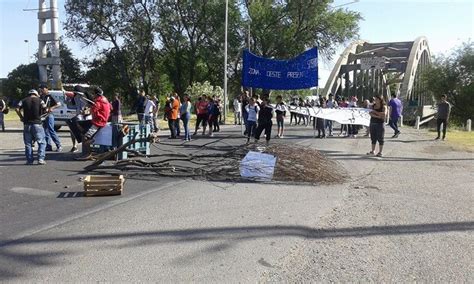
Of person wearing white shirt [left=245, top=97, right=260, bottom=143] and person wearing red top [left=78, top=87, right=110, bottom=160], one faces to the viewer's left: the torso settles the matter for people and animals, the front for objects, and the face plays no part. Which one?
the person wearing red top

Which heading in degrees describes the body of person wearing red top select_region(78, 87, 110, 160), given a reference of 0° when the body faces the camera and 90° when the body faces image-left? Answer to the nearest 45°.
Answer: approximately 90°

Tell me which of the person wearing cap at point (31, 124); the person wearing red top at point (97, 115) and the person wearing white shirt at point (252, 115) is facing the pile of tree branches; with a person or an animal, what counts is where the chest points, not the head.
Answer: the person wearing white shirt

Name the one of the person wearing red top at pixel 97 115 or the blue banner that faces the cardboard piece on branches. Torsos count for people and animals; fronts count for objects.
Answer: the blue banner

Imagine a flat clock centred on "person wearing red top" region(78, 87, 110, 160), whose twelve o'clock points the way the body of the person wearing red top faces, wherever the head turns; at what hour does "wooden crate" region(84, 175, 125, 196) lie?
The wooden crate is roughly at 9 o'clock from the person wearing red top.

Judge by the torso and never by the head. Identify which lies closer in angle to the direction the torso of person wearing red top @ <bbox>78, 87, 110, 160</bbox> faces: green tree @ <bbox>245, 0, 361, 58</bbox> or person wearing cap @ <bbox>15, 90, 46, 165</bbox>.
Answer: the person wearing cap

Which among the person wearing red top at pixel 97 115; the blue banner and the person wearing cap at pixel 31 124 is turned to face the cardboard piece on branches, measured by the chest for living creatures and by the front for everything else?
the blue banner

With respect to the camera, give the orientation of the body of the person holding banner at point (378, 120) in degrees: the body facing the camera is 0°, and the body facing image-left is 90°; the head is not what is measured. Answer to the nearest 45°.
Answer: approximately 45°

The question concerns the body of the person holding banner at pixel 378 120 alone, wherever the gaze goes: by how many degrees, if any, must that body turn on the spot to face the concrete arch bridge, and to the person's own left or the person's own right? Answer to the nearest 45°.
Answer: approximately 135° to the person's own right
